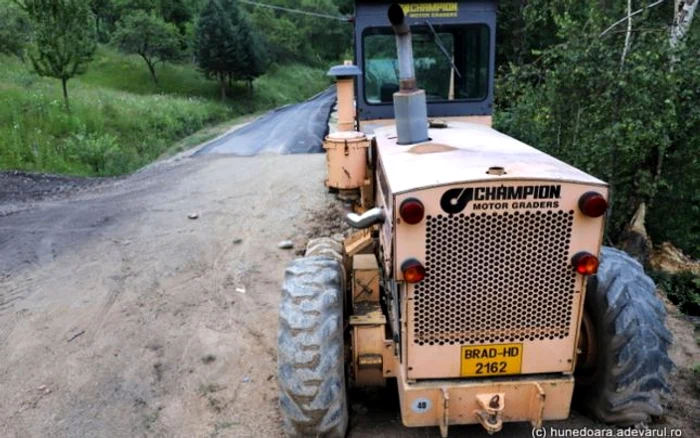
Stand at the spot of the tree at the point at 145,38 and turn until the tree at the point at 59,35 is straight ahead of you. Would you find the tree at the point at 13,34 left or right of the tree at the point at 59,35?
right

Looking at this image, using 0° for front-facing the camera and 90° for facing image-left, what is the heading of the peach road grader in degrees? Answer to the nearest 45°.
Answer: approximately 180°

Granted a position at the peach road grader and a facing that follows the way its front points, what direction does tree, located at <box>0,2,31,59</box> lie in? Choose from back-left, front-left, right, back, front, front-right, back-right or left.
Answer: front-left

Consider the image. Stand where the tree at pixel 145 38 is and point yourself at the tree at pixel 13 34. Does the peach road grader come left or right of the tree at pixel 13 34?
left

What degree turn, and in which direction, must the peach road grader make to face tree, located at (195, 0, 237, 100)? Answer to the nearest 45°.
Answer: approximately 45° to its left

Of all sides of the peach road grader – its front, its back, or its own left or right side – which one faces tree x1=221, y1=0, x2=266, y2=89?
front

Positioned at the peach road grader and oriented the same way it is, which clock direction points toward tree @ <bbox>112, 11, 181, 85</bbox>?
The tree is roughly at 11 o'clock from the peach road grader.

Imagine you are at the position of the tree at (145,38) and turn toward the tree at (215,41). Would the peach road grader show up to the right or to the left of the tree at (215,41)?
right

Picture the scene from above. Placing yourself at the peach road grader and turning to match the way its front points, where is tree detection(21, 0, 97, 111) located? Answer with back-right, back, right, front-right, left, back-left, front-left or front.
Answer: front-left

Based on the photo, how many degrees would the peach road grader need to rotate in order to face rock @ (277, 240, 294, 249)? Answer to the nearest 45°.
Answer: approximately 45° to its left
